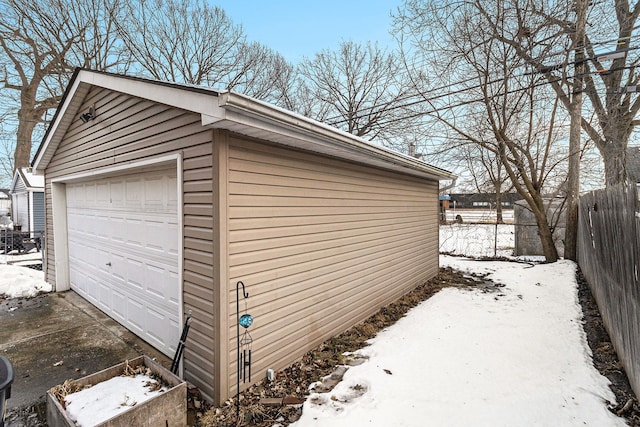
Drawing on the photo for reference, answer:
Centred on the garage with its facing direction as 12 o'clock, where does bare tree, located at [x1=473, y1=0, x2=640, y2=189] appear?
The bare tree is roughly at 7 o'clock from the garage.

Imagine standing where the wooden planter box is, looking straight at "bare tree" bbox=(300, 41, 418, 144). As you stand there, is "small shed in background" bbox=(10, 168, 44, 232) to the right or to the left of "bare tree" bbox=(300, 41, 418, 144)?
left

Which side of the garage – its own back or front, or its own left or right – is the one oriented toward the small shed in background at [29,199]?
right

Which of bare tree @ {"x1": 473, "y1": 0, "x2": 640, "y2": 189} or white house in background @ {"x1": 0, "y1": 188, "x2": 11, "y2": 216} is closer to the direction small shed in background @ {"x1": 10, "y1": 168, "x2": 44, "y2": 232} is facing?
the bare tree

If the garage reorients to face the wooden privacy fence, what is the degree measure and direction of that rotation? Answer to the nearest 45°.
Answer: approximately 135° to its left

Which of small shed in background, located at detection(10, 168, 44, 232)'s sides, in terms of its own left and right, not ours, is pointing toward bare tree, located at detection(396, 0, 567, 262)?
left

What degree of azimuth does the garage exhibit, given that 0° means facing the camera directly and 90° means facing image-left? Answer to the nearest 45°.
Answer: approximately 45°

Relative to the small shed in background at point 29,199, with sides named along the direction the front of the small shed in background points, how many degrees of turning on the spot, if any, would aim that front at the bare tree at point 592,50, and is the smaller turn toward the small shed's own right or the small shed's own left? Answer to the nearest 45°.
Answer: approximately 90° to the small shed's own left

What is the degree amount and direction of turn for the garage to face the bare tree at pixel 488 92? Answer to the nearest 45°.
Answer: approximately 180°

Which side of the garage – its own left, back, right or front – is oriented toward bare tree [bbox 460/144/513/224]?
back

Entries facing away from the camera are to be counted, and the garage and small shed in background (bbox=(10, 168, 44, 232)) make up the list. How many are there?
0

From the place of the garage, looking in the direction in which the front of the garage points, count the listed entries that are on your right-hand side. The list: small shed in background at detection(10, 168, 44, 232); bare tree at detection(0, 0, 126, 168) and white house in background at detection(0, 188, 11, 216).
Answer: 3
